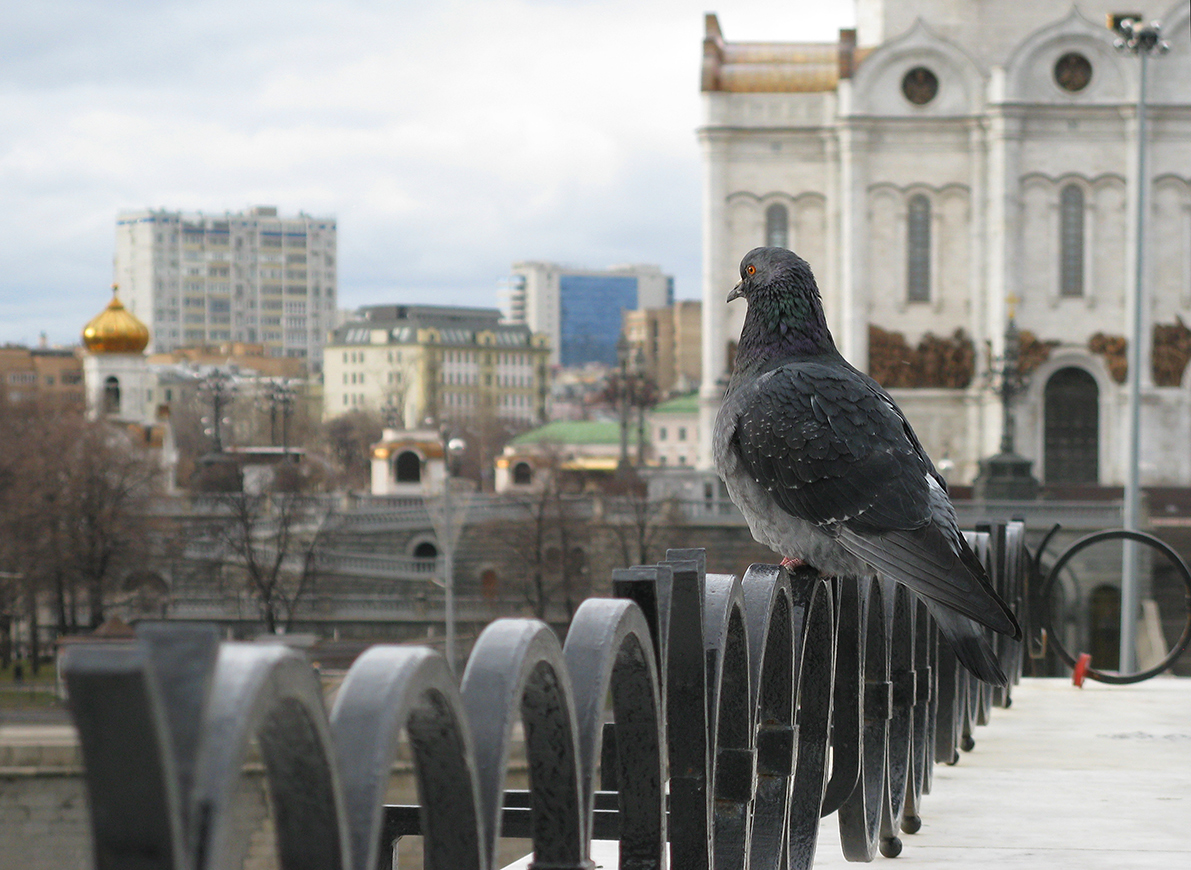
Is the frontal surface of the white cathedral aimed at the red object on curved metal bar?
yes

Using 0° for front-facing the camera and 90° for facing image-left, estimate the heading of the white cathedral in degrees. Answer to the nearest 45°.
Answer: approximately 0°

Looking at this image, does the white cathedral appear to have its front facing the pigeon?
yes

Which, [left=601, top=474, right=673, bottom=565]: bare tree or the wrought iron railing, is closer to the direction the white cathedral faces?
the wrought iron railing

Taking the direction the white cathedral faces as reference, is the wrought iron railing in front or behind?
in front

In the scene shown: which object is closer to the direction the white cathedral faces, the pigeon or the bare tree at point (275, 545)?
the pigeon

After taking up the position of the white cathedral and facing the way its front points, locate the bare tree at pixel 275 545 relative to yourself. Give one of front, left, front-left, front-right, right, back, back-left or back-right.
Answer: right

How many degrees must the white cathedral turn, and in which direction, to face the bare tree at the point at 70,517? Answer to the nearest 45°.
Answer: approximately 90° to its right
